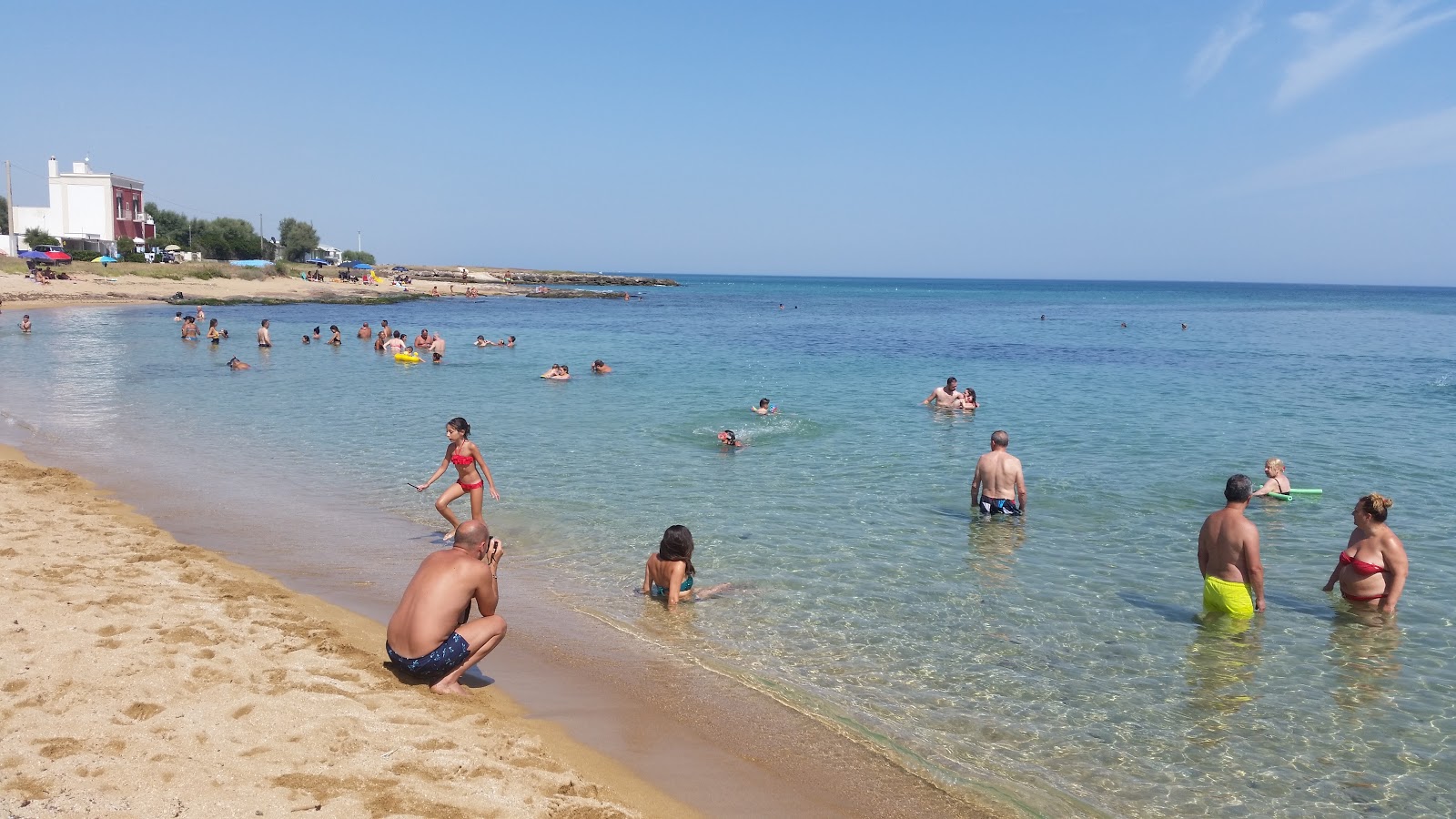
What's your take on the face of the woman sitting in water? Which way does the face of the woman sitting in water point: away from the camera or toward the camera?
away from the camera

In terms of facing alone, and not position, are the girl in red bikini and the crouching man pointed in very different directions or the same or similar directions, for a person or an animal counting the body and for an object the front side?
very different directions

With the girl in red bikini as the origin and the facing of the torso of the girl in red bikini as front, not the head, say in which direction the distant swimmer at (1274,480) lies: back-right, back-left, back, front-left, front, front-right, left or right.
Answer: back-left

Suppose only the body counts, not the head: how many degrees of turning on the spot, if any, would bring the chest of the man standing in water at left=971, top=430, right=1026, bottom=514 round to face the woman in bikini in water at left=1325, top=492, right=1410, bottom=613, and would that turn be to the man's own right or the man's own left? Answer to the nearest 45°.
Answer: approximately 135° to the man's own right

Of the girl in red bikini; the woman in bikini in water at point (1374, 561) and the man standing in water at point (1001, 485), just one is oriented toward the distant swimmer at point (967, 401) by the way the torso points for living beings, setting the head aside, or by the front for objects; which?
the man standing in water

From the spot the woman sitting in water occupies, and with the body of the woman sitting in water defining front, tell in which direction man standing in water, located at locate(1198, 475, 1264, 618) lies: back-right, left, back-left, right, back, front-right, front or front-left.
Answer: front-right

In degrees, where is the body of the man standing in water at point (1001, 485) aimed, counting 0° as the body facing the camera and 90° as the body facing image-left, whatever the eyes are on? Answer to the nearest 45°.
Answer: approximately 180°

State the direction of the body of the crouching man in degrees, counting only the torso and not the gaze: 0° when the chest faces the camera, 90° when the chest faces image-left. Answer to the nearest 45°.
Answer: approximately 225°

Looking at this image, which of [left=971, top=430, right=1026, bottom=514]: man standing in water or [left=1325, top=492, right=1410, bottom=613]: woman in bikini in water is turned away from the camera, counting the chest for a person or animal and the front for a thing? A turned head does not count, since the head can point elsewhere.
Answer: the man standing in water

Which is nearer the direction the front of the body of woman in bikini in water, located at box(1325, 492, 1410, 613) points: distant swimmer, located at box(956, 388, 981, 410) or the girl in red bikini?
the girl in red bikini

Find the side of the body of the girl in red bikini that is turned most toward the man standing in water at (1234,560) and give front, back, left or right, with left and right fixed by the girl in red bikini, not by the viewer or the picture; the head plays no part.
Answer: left
